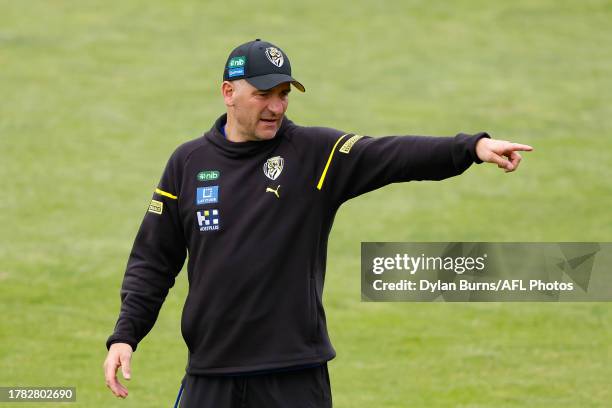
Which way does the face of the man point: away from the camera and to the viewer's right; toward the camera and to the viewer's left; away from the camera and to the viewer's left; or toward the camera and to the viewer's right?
toward the camera and to the viewer's right

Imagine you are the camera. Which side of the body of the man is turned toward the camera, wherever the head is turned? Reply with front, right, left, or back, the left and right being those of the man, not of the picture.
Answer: front
